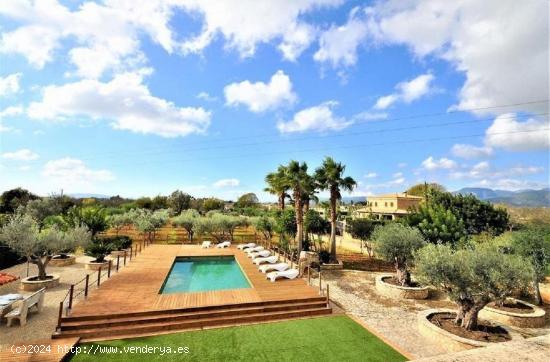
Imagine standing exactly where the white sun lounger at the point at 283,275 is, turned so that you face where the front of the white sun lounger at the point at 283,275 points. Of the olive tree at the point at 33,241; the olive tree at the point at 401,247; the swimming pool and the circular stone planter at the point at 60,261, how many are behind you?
1

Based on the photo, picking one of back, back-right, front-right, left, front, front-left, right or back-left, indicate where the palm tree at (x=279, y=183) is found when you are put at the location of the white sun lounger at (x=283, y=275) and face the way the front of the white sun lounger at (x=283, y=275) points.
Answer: right

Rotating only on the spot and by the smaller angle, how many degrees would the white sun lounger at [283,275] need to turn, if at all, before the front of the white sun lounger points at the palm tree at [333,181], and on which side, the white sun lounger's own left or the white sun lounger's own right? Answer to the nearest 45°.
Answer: approximately 135° to the white sun lounger's own right

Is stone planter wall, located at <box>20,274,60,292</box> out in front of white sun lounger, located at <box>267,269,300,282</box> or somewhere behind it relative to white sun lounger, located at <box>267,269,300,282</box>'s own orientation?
in front

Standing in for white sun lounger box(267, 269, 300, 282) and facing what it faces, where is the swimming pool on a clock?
The swimming pool is roughly at 1 o'clock from the white sun lounger.

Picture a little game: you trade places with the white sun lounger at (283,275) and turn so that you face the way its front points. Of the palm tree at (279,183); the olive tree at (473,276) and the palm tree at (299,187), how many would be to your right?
2

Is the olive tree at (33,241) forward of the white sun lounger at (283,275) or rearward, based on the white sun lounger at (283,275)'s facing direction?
forward

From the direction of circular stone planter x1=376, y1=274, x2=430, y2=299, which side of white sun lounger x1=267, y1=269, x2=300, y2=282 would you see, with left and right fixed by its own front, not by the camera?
back

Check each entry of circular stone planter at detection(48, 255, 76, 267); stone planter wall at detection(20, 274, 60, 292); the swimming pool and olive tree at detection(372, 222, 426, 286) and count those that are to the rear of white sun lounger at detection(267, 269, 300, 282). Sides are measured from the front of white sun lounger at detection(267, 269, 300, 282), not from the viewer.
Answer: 1

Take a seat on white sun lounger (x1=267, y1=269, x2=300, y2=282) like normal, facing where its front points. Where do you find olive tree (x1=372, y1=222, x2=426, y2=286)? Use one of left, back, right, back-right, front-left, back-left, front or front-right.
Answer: back

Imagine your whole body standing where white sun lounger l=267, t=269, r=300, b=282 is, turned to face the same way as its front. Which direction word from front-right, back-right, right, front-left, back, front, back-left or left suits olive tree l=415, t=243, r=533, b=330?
back-left

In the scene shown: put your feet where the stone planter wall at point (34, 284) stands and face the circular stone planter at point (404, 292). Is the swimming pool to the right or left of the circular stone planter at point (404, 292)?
left

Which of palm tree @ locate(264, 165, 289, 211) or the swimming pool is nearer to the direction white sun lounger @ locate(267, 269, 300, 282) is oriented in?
the swimming pool

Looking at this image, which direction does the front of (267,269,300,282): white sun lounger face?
to the viewer's left

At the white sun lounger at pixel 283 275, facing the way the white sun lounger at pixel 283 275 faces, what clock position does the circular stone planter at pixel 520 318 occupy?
The circular stone planter is roughly at 7 o'clock from the white sun lounger.

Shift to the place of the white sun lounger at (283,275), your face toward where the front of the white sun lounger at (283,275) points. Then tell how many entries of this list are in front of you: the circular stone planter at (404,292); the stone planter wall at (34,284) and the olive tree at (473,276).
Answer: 1
